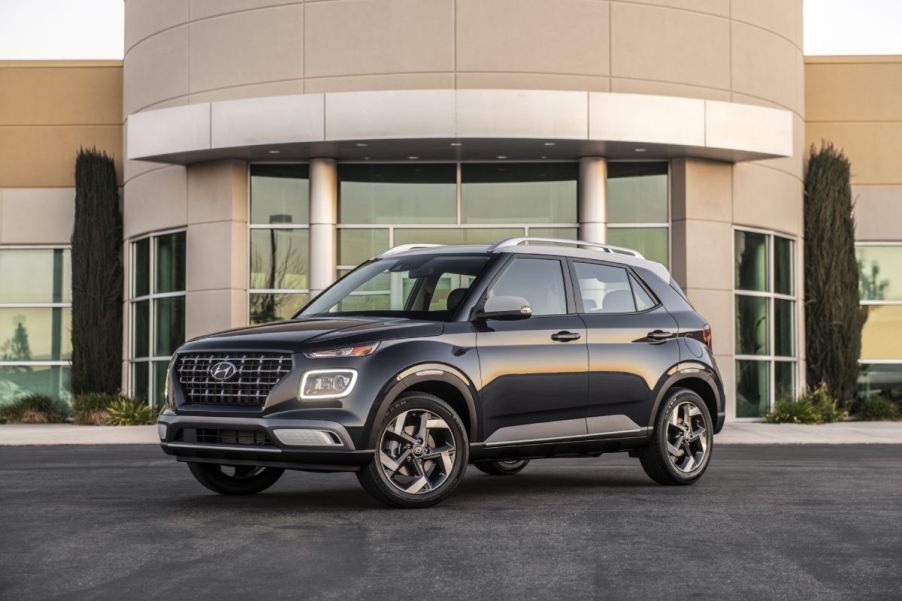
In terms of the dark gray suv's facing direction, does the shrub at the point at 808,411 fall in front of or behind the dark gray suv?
behind

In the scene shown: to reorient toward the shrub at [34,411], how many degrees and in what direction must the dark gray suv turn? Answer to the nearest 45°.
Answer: approximately 90° to its right

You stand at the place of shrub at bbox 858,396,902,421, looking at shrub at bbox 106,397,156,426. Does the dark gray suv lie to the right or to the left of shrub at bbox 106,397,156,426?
left

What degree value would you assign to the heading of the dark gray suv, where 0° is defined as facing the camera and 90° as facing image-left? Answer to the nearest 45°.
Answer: approximately 45°

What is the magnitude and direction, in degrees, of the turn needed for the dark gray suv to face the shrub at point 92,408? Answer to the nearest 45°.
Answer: approximately 90° to its right

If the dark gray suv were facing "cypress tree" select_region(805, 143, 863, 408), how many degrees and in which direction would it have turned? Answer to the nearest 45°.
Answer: approximately 180°

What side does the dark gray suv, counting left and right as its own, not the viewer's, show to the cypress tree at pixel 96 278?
right

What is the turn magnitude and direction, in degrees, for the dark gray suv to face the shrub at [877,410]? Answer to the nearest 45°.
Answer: approximately 180°
